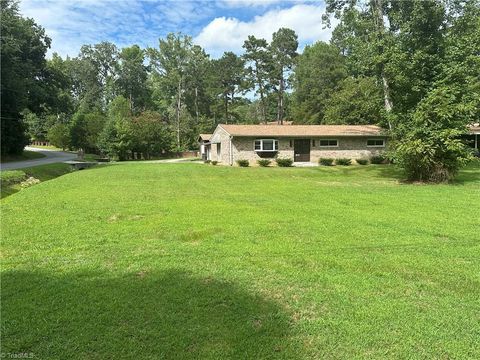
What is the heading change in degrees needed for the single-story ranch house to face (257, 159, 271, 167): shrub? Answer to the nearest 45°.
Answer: approximately 45° to its right

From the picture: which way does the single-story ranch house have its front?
toward the camera

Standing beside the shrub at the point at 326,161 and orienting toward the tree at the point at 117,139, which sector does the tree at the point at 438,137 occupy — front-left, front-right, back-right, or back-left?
back-left

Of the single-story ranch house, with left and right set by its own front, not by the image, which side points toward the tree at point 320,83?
back

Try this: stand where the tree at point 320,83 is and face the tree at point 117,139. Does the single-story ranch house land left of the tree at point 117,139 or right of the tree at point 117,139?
left

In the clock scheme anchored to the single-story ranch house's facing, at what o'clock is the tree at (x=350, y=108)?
The tree is roughly at 7 o'clock from the single-story ranch house.

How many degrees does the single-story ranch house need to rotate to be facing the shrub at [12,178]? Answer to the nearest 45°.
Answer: approximately 45° to its right

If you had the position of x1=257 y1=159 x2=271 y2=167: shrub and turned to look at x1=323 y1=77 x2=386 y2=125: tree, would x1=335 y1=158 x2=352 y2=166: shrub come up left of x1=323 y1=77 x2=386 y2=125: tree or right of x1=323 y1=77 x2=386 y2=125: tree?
right

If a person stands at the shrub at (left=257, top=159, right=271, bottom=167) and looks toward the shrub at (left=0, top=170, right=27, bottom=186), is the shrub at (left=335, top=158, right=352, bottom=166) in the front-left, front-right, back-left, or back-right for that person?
back-left

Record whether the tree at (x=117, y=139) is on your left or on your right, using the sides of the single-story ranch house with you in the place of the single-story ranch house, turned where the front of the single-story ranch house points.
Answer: on your right

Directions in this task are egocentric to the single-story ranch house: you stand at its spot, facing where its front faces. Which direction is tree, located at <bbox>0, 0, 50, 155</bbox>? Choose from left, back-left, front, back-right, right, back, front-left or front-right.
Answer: right

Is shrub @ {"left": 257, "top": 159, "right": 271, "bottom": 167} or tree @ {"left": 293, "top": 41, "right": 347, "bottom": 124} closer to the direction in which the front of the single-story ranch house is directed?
the shrub

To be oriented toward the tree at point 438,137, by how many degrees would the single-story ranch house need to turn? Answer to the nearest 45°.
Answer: approximately 45° to its left

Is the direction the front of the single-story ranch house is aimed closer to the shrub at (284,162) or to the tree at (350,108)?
the shrub

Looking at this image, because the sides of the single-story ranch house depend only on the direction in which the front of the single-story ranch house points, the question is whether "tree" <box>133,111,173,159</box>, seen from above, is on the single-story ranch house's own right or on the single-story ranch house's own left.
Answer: on the single-story ranch house's own right
